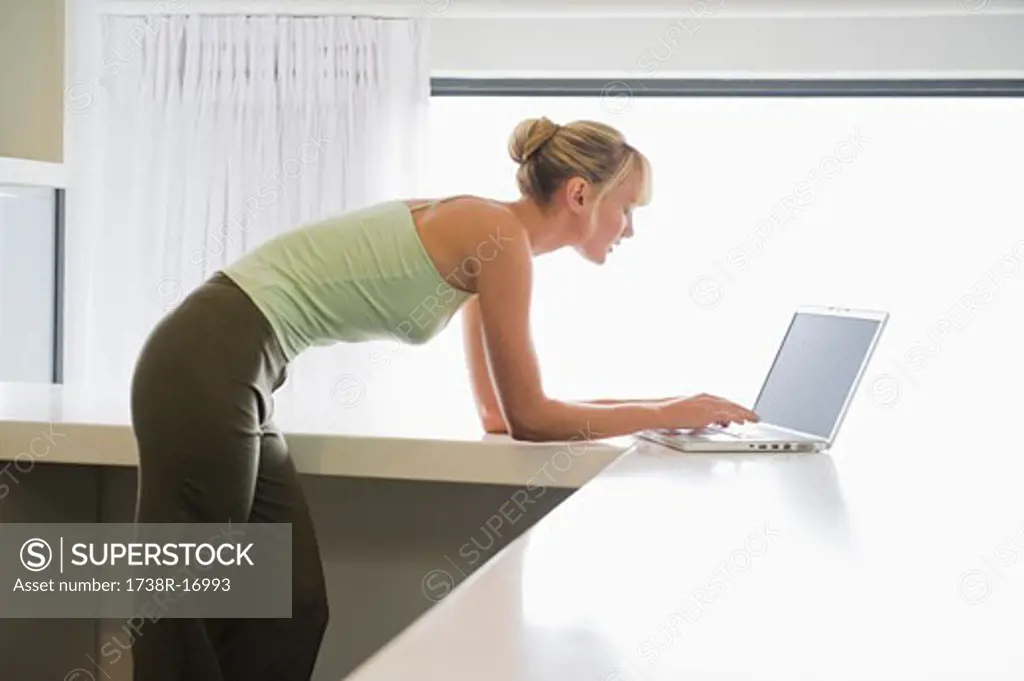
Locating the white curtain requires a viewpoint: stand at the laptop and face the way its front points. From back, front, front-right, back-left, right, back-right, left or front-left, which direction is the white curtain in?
right

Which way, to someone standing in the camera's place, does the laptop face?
facing the viewer and to the left of the viewer

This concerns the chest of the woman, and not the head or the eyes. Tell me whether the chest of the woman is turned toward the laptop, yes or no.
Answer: yes

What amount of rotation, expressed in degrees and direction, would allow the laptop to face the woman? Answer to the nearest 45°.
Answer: approximately 45° to its right

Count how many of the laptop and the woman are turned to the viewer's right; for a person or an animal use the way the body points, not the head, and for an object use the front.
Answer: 1

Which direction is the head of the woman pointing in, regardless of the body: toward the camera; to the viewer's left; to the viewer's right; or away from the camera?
to the viewer's right

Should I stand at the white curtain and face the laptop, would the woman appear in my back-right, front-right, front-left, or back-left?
front-right

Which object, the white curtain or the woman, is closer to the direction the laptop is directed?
the woman

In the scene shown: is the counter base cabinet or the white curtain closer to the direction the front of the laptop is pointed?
the counter base cabinet

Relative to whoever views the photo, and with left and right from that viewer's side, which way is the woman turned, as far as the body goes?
facing to the right of the viewer

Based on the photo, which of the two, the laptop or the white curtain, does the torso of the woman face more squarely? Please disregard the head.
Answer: the laptop
